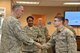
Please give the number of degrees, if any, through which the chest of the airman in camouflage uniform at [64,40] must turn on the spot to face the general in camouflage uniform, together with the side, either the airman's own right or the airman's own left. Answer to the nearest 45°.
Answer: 0° — they already face them

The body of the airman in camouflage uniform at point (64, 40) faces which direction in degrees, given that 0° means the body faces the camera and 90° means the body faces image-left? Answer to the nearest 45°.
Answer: approximately 45°

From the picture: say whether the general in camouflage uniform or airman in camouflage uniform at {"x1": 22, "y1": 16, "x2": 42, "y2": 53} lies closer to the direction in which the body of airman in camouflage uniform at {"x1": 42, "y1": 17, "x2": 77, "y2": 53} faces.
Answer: the general in camouflage uniform

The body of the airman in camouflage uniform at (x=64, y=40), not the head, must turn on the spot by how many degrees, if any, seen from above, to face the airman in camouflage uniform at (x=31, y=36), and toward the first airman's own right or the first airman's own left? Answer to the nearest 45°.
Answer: approximately 90° to the first airman's own right
